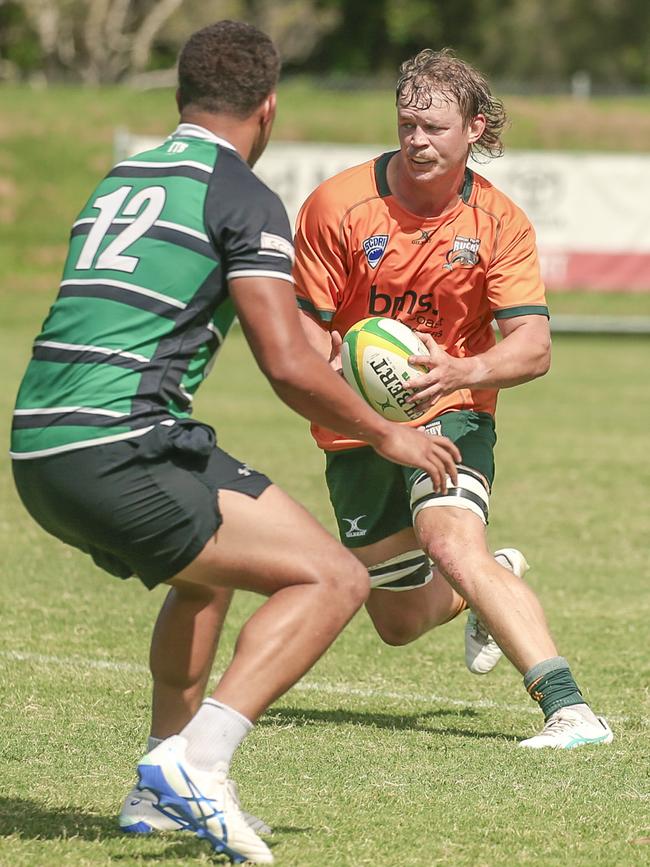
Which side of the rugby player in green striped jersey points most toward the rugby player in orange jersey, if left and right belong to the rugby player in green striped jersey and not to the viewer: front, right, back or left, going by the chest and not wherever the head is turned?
front

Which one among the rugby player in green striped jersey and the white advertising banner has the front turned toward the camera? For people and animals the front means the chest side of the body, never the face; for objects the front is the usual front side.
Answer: the white advertising banner

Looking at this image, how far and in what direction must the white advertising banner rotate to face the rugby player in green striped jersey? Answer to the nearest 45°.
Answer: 0° — it already faces them

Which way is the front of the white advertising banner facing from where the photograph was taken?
facing the viewer

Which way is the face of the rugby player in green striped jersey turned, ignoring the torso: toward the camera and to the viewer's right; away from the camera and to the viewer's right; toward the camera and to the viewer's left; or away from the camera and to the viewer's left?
away from the camera and to the viewer's right

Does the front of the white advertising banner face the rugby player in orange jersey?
yes

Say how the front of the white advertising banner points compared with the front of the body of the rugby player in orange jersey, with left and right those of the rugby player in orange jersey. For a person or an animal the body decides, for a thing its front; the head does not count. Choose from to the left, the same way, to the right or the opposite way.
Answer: the same way

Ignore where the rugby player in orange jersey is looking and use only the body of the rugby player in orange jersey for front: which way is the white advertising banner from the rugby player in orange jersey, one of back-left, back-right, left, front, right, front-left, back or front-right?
back

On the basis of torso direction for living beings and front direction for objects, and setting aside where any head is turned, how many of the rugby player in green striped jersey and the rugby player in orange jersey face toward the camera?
1

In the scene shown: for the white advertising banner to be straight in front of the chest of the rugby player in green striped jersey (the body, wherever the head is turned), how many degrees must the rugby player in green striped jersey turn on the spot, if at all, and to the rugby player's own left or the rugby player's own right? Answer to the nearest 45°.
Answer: approximately 45° to the rugby player's own left

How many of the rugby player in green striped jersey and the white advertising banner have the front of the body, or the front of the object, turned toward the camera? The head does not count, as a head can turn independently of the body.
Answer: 1

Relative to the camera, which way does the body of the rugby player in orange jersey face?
toward the camera

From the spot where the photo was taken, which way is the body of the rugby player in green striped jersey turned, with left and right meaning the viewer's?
facing away from the viewer and to the right of the viewer

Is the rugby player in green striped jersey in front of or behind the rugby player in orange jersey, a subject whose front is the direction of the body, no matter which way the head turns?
in front
